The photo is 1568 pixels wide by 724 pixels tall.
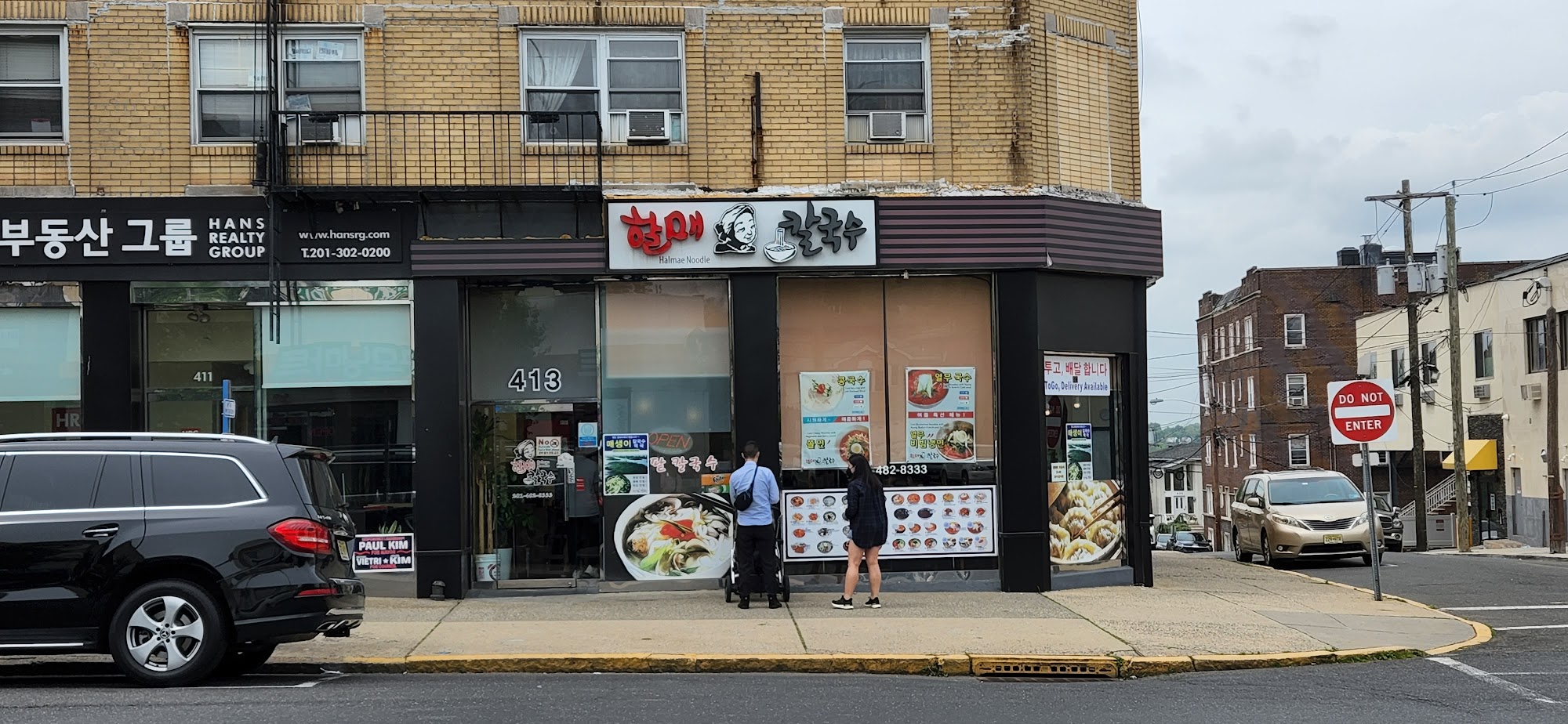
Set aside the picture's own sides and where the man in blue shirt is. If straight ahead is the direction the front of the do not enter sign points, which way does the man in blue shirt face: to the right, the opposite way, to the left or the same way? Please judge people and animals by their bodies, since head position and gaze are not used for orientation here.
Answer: the opposite way

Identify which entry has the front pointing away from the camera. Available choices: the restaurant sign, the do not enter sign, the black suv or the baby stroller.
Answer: the baby stroller

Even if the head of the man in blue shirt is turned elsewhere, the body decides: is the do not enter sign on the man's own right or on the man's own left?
on the man's own right

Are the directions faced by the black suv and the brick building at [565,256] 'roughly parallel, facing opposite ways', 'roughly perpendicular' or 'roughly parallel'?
roughly perpendicular

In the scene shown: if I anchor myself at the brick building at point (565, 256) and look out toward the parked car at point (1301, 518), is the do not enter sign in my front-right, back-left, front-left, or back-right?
front-right

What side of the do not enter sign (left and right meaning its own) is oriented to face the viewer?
front

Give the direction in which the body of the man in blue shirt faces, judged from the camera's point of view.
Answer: away from the camera

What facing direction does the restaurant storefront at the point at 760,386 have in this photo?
toward the camera

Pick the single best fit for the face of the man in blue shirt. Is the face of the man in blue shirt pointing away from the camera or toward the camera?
away from the camera

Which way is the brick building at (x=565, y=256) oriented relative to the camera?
toward the camera

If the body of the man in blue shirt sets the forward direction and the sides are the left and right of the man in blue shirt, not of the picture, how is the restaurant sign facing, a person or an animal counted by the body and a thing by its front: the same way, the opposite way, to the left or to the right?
the opposite way

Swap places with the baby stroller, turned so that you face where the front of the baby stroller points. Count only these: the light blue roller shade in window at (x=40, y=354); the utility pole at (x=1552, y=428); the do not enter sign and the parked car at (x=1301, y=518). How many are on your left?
1

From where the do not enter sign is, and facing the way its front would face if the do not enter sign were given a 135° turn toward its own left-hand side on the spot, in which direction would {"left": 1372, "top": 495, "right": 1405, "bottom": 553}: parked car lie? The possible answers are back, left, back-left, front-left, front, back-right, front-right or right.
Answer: front-left

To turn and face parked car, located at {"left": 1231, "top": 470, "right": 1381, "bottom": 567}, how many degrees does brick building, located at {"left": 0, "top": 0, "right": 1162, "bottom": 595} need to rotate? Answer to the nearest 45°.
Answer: approximately 135° to its left

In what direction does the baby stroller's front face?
away from the camera
